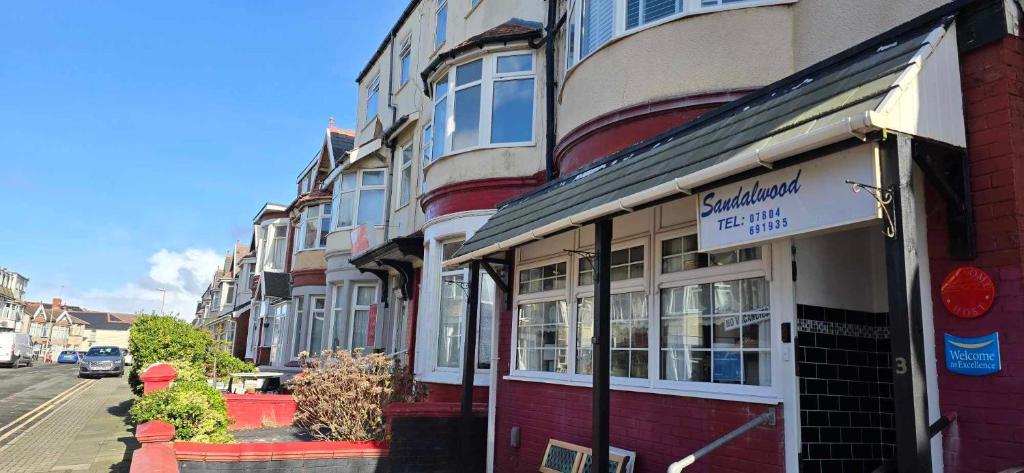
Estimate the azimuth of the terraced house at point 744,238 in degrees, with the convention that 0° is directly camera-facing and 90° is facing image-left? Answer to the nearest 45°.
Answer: approximately 45°

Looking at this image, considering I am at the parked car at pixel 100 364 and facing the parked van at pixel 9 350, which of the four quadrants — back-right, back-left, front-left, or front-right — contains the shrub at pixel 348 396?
back-left

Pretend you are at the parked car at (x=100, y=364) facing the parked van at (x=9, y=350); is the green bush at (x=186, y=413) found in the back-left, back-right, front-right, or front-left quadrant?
back-left

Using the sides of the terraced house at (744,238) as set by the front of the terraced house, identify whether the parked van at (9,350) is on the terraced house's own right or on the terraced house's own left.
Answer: on the terraced house's own right

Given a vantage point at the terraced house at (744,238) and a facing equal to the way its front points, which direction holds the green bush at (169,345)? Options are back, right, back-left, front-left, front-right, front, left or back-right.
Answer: right

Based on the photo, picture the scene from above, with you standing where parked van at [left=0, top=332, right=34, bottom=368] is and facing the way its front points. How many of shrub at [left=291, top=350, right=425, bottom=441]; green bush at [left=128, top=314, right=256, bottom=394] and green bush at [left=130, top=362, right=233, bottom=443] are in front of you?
0

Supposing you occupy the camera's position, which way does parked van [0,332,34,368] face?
facing away from the viewer and to the right of the viewer

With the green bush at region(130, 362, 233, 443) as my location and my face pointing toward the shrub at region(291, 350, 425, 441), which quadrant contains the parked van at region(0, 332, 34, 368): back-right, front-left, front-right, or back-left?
back-left

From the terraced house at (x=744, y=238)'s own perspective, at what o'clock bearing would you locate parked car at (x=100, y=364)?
The parked car is roughly at 3 o'clock from the terraced house.

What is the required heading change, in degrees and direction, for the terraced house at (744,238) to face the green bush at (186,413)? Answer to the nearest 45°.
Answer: approximately 90° to its right
